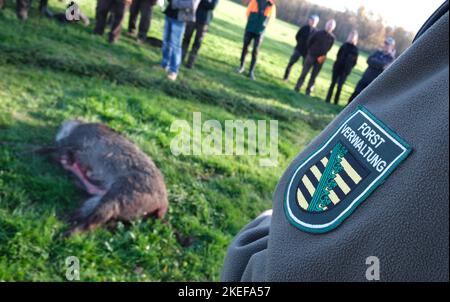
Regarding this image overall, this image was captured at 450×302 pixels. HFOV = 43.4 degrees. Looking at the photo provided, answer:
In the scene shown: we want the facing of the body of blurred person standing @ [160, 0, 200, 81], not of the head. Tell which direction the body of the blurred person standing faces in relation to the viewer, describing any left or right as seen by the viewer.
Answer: facing the viewer

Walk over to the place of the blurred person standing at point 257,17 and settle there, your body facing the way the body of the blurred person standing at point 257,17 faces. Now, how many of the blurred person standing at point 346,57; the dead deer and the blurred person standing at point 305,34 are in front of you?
1

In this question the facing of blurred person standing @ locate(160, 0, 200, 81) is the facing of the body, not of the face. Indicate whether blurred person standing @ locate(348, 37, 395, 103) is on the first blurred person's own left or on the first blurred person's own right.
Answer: on the first blurred person's own left

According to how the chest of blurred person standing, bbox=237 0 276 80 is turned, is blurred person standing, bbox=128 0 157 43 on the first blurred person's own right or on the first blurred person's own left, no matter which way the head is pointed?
on the first blurred person's own right

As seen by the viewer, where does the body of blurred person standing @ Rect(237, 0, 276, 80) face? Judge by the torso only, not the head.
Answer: toward the camera

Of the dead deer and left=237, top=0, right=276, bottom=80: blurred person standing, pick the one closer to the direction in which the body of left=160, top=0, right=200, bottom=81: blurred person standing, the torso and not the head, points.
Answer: the dead deer

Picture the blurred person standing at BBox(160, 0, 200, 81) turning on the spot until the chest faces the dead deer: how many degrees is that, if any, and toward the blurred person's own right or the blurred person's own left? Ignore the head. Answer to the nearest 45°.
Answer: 0° — they already face it

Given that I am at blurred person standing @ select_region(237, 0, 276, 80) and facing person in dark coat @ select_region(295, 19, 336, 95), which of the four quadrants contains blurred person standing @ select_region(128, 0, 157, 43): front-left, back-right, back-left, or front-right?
back-left

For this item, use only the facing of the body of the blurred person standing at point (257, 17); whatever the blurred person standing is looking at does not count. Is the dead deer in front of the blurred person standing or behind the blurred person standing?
in front

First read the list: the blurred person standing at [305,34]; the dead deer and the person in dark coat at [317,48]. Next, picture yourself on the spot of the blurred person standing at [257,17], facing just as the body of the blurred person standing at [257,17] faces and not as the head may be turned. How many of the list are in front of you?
1

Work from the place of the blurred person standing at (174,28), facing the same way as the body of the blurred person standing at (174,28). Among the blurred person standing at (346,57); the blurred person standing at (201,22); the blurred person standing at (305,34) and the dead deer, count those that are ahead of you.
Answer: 1

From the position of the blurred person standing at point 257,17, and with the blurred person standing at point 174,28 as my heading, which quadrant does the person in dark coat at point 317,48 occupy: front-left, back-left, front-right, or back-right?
back-left

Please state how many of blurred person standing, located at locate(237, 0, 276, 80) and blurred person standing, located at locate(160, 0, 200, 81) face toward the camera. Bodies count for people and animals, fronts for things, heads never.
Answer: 2
